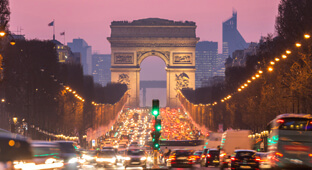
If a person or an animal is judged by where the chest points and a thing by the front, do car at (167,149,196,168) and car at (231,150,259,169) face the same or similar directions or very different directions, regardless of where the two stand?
same or similar directions

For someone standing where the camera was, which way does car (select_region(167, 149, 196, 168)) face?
facing away from the viewer

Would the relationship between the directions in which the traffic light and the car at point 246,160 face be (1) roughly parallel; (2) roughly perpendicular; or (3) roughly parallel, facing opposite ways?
roughly parallel, facing opposite ways

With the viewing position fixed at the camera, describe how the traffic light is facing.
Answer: facing the viewer

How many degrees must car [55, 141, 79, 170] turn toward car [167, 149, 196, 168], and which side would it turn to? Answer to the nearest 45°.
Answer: approximately 135° to its left

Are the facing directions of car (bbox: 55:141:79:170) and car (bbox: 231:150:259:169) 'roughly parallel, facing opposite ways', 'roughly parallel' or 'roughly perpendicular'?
roughly parallel, facing opposite ways

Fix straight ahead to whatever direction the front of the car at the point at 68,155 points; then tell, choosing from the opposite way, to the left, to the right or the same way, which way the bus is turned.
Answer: the opposite way

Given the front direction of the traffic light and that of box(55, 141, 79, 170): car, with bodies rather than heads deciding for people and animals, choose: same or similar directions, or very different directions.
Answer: same or similar directions

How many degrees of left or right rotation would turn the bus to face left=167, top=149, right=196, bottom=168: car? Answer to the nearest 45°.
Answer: approximately 45° to its left

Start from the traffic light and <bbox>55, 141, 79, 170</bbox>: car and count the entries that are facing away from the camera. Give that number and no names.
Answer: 0

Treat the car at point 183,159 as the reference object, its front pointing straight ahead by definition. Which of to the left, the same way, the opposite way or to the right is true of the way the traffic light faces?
the opposite way

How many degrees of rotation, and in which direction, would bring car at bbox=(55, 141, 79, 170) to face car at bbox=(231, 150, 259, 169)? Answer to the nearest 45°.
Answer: approximately 135° to its left

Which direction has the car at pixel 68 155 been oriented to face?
toward the camera

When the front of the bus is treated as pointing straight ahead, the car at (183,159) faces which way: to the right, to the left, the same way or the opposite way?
the same way

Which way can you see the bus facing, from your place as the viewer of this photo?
facing away from the viewer

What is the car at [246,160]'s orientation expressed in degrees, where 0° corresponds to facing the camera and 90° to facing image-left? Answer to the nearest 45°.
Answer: approximately 180°
